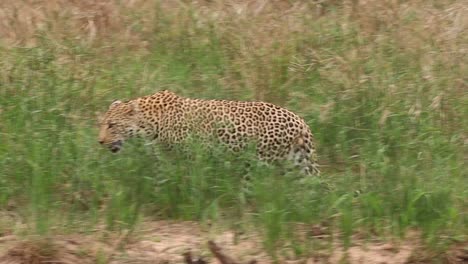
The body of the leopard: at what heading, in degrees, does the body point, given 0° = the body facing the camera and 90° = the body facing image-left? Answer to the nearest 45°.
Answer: approximately 90°
